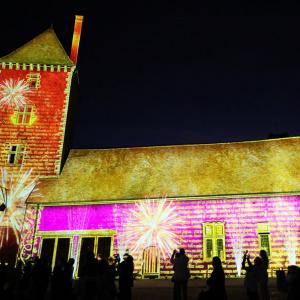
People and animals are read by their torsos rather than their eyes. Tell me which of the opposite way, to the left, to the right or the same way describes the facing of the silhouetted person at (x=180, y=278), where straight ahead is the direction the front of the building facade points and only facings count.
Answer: the opposite way

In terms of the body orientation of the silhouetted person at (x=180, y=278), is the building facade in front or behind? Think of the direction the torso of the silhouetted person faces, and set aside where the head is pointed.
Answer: in front

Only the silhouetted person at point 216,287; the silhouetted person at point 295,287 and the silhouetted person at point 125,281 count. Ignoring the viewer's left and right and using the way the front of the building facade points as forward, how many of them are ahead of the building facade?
3

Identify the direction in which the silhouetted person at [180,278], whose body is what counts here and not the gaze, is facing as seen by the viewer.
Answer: away from the camera

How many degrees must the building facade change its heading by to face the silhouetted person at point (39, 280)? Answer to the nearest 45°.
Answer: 0° — it already faces them

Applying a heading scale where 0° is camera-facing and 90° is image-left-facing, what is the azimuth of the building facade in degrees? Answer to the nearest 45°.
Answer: approximately 0°

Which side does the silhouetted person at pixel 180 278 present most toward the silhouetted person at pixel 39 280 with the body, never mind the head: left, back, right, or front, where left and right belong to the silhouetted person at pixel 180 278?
left

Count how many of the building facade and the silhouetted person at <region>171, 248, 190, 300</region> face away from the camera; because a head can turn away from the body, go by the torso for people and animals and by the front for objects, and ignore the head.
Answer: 1

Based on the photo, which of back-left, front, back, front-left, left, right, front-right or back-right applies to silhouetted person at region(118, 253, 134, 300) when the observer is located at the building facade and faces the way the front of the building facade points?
front

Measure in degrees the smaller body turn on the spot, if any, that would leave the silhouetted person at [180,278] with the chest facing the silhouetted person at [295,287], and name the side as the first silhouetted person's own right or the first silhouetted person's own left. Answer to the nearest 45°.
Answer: approximately 135° to the first silhouetted person's own right

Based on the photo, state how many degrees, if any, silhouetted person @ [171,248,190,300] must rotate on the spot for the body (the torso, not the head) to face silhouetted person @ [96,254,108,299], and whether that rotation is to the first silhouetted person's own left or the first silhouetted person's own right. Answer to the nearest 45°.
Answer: approximately 135° to the first silhouetted person's own left

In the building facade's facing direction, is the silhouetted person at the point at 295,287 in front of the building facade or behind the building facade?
in front

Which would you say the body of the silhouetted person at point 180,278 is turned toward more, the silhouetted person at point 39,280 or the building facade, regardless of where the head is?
the building facade

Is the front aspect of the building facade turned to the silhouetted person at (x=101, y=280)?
yes

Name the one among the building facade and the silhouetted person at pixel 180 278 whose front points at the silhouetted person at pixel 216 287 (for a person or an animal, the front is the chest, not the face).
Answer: the building facade

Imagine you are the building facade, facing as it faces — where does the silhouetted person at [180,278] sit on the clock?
The silhouetted person is roughly at 12 o'clock from the building facade.
